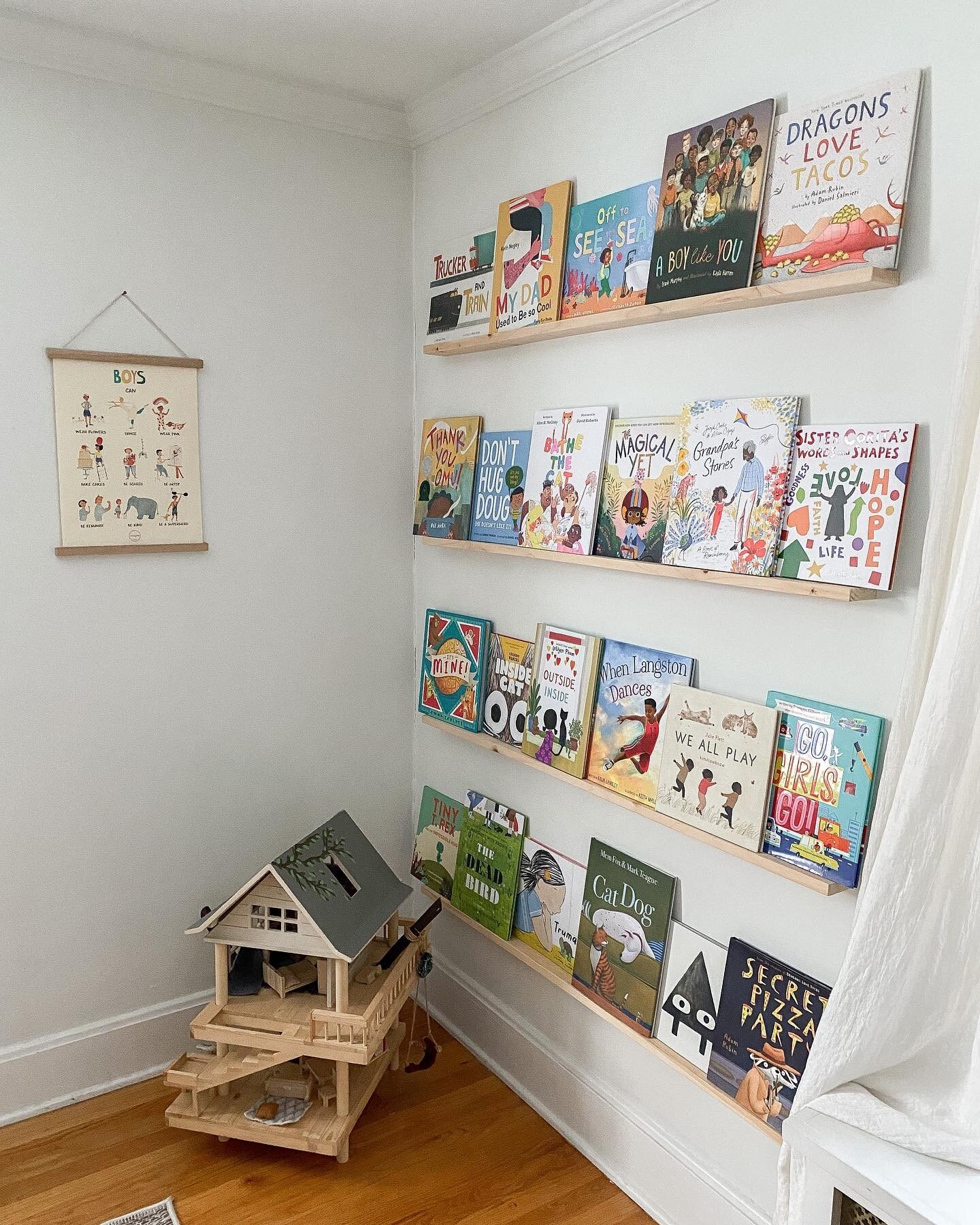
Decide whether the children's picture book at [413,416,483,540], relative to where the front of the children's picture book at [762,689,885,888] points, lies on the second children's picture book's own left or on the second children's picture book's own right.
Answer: on the second children's picture book's own right

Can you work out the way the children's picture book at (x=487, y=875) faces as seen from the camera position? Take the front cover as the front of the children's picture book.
facing the viewer and to the left of the viewer

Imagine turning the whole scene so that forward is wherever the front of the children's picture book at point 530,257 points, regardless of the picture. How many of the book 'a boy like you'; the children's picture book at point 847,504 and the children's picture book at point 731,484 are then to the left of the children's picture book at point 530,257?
3

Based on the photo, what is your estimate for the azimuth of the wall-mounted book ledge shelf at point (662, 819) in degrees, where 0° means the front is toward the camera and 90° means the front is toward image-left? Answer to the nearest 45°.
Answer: approximately 45°

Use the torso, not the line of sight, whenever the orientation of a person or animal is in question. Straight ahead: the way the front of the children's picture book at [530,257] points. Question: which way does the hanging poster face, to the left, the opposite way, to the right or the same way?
to the left

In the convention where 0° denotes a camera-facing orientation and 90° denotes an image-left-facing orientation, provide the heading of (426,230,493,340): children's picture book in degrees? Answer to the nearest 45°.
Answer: approximately 45°

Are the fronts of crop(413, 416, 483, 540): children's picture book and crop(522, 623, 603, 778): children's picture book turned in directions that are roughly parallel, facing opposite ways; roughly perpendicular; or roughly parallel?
roughly parallel

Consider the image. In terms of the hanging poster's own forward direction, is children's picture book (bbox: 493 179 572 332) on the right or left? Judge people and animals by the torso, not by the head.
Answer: on its left

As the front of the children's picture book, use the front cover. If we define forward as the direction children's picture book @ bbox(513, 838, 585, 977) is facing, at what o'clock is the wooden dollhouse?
The wooden dollhouse is roughly at 1 o'clock from the children's picture book.

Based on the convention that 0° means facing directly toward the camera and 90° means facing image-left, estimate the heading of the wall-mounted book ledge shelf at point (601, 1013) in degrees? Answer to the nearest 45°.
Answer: approximately 45°

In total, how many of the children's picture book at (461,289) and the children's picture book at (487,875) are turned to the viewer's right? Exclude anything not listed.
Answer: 0

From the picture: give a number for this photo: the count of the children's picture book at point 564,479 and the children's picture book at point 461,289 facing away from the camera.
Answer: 0
